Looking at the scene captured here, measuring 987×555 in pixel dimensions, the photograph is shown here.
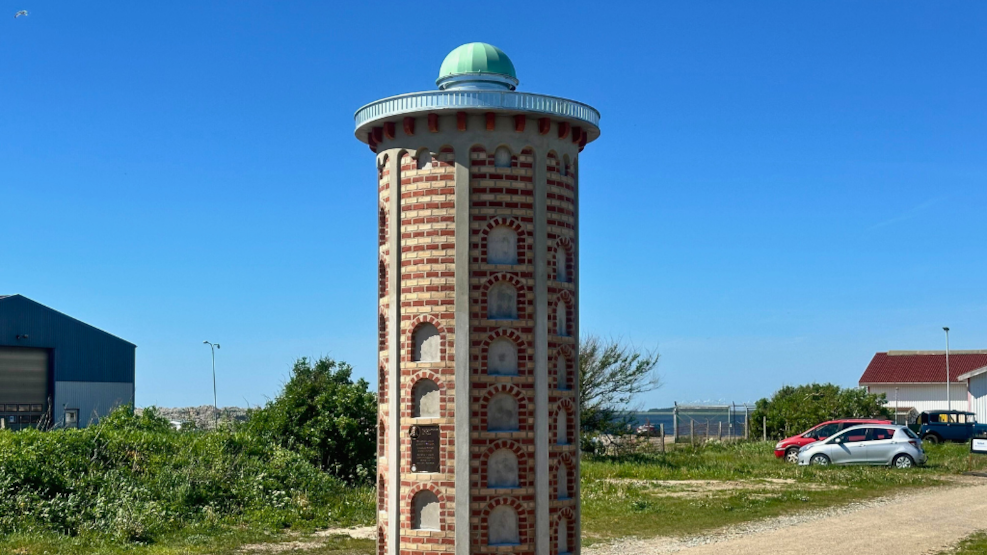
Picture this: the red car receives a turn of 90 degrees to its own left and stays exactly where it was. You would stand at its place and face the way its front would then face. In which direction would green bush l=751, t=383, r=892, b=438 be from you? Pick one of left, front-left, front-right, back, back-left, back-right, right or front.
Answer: back

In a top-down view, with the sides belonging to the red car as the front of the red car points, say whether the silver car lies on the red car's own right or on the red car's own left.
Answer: on the red car's own left

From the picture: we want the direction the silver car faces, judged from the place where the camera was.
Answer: facing to the left of the viewer

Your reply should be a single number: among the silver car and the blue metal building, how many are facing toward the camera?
1

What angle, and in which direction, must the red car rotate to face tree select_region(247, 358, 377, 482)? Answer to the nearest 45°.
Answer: approximately 45° to its left

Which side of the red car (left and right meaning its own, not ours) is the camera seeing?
left

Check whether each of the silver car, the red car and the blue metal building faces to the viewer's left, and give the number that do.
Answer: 2

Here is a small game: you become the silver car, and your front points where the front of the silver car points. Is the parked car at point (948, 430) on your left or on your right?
on your right

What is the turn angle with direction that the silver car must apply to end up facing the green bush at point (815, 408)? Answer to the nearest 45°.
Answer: approximately 90° to its right

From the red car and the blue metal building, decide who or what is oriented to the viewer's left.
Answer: the red car

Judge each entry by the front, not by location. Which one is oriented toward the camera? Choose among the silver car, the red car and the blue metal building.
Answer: the blue metal building

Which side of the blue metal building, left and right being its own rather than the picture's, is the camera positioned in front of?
front

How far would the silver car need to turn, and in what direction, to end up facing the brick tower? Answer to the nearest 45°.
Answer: approximately 90° to its left
